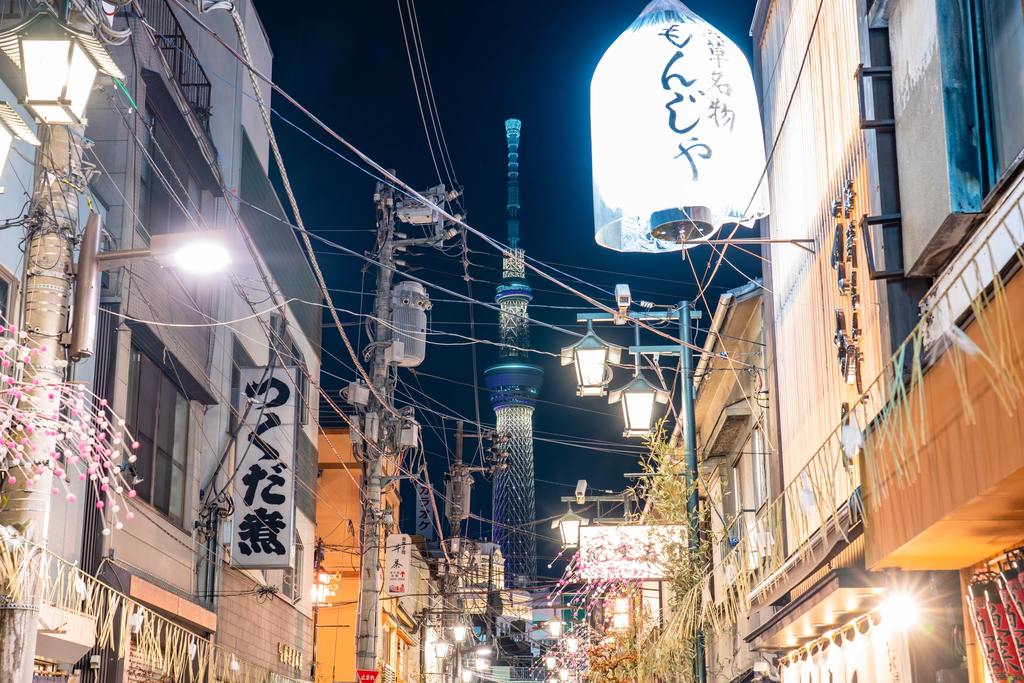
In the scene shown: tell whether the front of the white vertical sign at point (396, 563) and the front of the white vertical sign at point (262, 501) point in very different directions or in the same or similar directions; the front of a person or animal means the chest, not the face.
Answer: same or similar directions

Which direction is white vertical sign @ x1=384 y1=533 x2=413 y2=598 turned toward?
toward the camera

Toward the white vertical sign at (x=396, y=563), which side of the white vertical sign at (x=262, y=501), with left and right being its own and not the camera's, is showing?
back

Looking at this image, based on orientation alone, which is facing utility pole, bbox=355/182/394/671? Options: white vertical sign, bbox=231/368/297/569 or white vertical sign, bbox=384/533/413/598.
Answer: white vertical sign, bbox=384/533/413/598

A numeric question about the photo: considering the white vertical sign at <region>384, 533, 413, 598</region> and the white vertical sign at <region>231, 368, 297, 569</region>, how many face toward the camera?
2

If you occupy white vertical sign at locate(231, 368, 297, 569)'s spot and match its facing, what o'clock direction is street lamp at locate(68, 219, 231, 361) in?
The street lamp is roughly at 12 o'clock from the white vertical sign.

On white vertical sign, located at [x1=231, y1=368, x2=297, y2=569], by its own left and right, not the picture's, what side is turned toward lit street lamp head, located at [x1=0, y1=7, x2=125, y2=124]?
front

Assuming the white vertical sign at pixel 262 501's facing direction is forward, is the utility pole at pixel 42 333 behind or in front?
in front

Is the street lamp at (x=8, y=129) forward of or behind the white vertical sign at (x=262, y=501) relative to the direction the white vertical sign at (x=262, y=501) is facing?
forward

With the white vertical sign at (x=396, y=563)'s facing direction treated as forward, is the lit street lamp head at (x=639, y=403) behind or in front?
in front

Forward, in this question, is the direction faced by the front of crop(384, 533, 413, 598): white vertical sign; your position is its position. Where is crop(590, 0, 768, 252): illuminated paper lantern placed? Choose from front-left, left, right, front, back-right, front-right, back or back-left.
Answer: front
